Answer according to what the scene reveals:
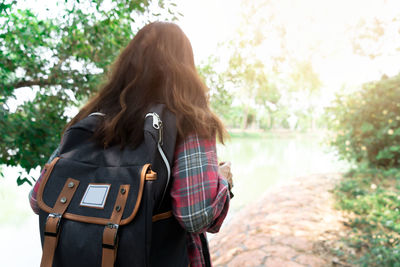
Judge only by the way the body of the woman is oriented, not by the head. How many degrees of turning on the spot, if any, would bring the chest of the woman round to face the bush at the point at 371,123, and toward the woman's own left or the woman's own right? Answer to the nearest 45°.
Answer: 0° — they already face it

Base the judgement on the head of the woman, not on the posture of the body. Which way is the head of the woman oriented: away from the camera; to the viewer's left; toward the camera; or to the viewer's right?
away from the camera

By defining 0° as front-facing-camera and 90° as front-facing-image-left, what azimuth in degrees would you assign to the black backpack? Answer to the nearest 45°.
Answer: approximately 45°

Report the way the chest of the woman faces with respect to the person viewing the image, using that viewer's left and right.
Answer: facing away from the viewer and to the right of the viewer

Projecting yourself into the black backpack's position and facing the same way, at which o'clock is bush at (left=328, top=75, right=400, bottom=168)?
The bush is roughly at 6 o'clock from the black backpack.

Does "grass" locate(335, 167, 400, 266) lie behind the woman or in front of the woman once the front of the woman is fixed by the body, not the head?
in front
